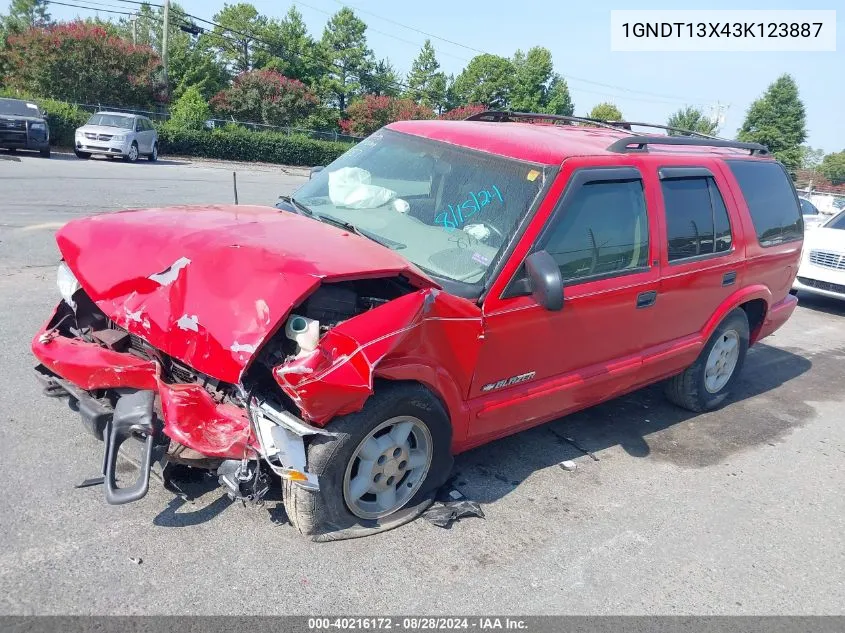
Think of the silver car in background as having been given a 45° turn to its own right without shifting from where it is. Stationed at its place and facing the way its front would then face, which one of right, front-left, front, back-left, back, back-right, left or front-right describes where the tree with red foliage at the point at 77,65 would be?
right

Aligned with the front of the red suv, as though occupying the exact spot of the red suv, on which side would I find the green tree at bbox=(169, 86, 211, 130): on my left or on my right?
on my right

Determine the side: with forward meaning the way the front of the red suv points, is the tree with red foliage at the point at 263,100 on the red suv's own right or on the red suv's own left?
on the red suv's own right

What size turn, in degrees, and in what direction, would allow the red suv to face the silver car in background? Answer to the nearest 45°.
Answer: approximately 90° to its right

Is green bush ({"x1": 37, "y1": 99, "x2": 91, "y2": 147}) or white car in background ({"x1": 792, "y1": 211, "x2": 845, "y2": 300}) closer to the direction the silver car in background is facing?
the white car in background

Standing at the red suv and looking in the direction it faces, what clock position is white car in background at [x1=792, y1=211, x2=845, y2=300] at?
The white car in background is roughly at 6 o'clock from the red suv.

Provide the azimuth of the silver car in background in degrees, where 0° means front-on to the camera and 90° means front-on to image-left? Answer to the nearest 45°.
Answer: approximately 45°

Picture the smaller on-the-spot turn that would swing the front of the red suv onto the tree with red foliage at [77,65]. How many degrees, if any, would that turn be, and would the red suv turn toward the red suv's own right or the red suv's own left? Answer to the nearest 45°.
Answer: approximately 90° to the red suv's own right

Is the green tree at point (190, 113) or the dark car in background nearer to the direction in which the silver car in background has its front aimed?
the dark car in background

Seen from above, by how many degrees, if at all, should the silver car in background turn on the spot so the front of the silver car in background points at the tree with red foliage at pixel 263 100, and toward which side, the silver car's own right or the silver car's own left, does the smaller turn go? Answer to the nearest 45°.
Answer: approximately 180°

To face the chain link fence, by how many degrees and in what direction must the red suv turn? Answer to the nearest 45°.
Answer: approximately 135° to its right

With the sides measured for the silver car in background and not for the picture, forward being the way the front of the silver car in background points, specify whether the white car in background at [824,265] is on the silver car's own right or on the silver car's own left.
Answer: on the silver car's own left

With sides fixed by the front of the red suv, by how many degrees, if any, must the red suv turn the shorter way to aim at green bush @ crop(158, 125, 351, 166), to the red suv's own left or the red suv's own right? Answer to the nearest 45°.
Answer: approximately 135° to the red suv's own right
